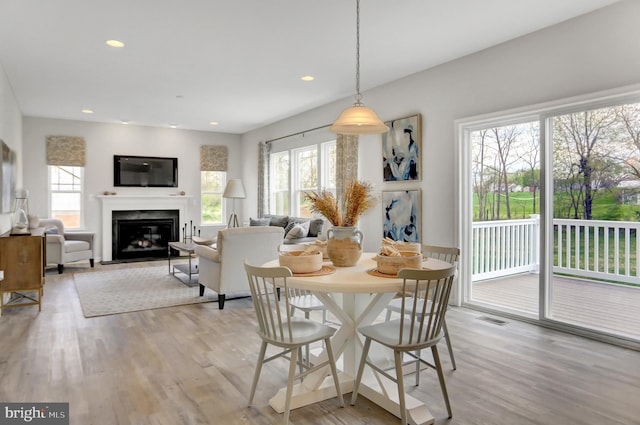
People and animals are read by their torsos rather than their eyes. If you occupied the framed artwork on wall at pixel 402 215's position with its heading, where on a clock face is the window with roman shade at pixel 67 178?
The window with roman shade is roughly at 2 o'clock from the framed artwork on wall.

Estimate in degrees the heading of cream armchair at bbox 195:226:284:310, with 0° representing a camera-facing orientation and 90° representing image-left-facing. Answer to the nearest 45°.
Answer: approximately 135°

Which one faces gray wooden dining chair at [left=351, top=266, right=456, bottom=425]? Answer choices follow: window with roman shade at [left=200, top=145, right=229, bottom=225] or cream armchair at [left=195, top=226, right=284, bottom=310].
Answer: the window with roman shade

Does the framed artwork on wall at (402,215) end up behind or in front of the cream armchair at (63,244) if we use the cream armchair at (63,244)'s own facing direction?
in front

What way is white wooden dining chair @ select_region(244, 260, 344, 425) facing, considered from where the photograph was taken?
facing away from the viewer and to the right of the viewer

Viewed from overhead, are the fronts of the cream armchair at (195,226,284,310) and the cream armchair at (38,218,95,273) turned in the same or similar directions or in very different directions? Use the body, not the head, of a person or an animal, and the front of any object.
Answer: very different directions

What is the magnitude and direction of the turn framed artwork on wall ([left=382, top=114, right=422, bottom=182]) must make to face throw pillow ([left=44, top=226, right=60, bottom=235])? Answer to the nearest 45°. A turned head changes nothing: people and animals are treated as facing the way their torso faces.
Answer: approximately 45° to its right

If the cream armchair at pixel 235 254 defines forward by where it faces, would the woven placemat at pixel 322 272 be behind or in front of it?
behind

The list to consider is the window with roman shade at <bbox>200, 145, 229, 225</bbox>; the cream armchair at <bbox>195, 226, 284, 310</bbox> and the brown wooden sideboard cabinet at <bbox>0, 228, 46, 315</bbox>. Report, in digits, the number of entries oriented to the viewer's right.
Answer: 1

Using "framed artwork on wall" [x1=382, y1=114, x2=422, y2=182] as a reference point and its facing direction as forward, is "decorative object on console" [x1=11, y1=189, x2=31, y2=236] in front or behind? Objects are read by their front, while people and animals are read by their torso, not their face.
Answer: in front

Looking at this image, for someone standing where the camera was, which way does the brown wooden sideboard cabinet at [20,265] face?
facing to the right of the viewer

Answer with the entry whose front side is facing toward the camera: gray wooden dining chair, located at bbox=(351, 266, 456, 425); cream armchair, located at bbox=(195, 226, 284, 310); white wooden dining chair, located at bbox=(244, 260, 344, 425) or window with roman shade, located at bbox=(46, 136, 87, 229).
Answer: the window with roman shade

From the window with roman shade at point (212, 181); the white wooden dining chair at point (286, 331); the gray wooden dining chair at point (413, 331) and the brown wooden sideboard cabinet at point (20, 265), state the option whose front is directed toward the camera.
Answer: the window with roman shade
